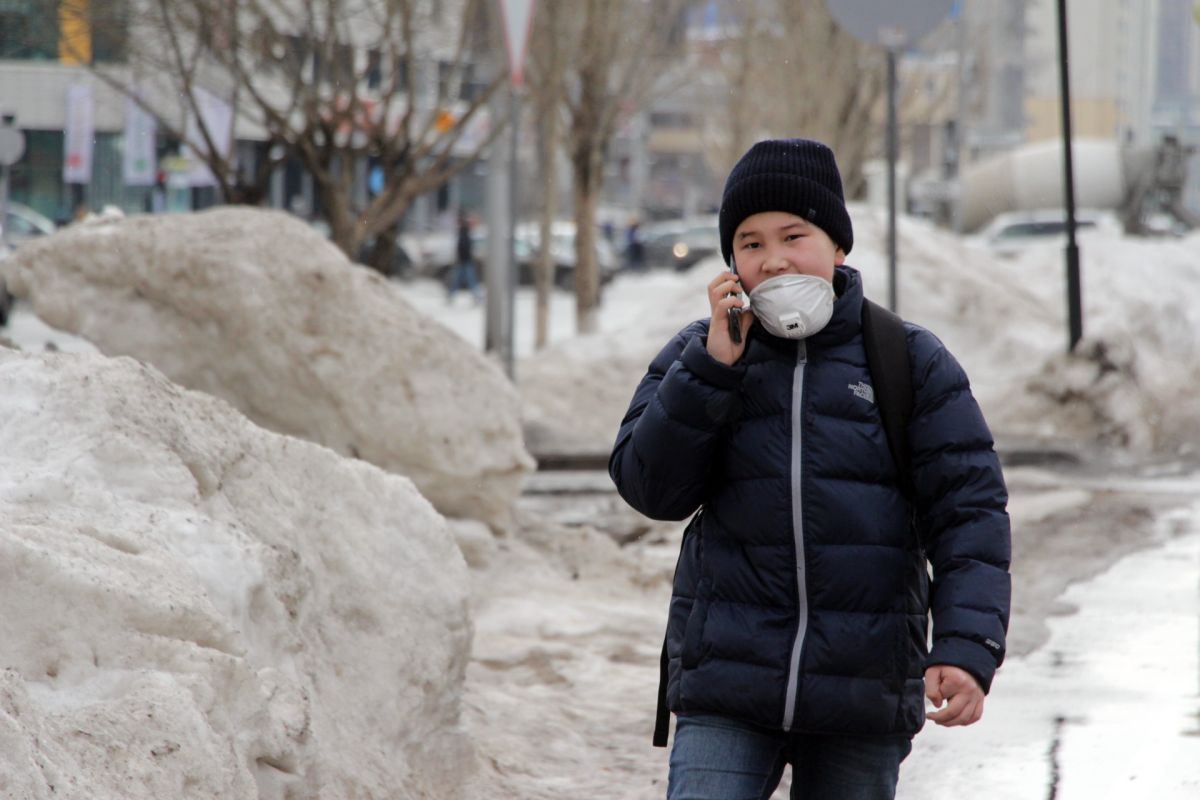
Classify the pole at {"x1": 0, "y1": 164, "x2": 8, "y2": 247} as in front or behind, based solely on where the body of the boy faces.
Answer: behind

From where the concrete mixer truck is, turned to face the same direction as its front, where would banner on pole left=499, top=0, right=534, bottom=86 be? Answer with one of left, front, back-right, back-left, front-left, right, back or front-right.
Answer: left

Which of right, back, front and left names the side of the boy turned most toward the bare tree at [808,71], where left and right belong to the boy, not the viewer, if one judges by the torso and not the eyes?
back

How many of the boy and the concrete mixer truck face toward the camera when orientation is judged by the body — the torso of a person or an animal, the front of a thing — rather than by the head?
1

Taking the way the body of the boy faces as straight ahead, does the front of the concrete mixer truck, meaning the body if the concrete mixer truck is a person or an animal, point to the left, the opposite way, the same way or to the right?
to the right

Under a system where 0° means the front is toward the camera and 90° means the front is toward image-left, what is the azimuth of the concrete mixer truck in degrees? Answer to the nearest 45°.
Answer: approximately 90°

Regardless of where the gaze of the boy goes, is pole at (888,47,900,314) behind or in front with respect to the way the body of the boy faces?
behind

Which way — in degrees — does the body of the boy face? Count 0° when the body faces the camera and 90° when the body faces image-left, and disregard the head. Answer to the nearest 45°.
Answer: approximately 0°
